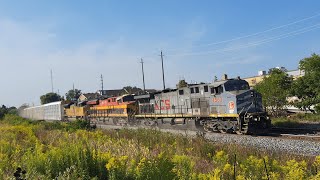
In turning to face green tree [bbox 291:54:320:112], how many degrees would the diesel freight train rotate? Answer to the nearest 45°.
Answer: approximately 90° to its left

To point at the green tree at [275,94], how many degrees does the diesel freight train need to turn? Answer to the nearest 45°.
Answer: approximately 90° to its left

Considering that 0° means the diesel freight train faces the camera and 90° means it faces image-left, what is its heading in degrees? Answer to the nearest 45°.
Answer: approximately 315°
